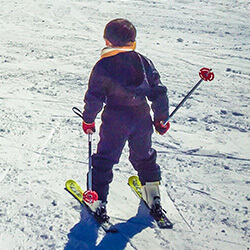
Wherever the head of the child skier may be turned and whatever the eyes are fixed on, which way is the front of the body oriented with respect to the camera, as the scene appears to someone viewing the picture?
away from the camera
